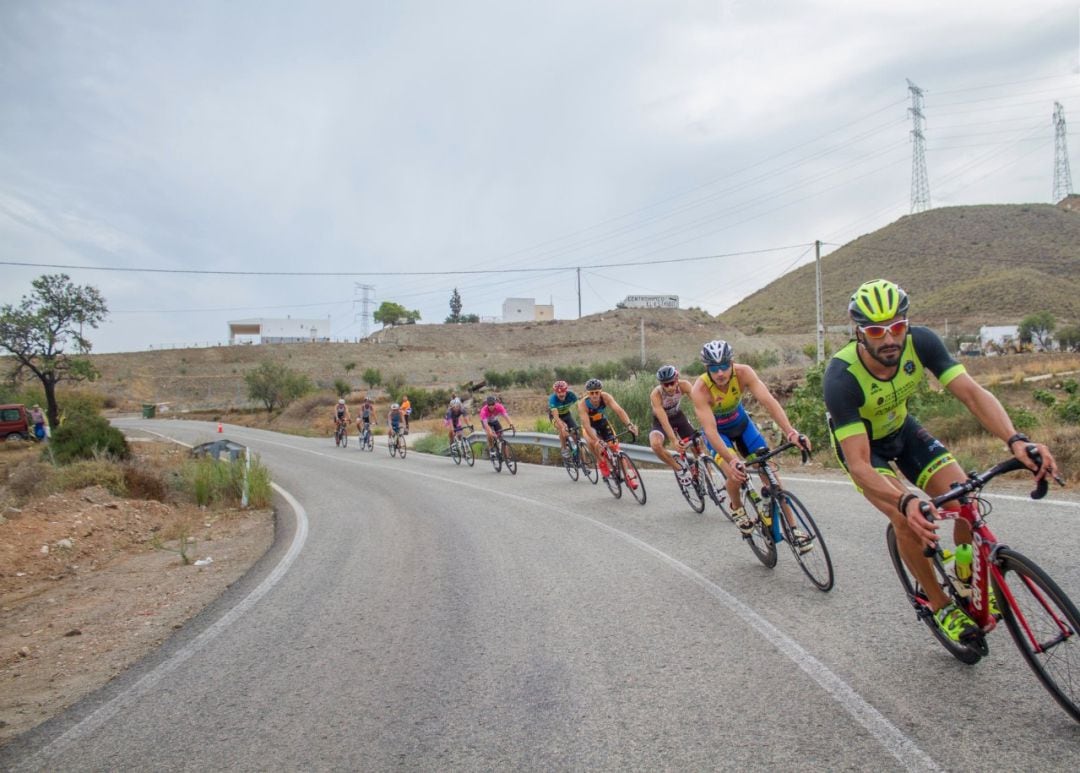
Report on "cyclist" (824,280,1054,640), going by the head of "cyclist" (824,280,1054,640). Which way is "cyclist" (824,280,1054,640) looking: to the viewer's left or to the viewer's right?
to the viewer's right

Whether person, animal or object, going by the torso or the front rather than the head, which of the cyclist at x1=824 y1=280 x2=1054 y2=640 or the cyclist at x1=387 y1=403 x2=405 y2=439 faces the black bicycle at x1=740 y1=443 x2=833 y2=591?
the cyclist at x1=387 y1=403 x2=405 y2=439

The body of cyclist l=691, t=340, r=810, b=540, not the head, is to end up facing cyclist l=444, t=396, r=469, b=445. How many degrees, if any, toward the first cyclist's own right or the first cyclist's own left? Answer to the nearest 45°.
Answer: approximately 180°

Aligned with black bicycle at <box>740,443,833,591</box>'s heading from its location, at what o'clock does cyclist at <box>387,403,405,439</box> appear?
The cyclist is roughly at 6 o'clock from the black bicycle.

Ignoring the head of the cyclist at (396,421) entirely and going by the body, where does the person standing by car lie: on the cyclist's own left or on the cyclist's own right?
on the cyclist's own right

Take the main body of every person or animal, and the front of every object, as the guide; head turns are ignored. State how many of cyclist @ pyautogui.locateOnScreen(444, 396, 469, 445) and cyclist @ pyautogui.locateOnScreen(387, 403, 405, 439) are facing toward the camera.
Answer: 2

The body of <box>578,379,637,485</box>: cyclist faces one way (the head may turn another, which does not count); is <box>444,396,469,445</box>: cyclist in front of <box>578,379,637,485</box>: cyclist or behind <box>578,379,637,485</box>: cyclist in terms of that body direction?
behind

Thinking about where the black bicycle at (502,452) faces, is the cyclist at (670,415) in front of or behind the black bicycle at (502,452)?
in front

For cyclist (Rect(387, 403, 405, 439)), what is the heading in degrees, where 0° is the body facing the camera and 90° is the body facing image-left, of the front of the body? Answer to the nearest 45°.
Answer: approximately 0°

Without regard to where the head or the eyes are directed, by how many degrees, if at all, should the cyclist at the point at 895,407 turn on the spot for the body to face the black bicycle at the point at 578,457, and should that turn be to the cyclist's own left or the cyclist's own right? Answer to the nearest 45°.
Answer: approximately 180°

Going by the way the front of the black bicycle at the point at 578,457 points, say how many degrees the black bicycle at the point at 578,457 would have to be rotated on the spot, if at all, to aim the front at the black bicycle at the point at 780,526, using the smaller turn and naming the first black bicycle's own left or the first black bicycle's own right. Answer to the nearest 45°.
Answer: approximately 45° to the first black bicycle's own right

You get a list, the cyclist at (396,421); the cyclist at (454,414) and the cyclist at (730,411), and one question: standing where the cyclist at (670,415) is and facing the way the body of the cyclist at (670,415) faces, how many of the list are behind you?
2
